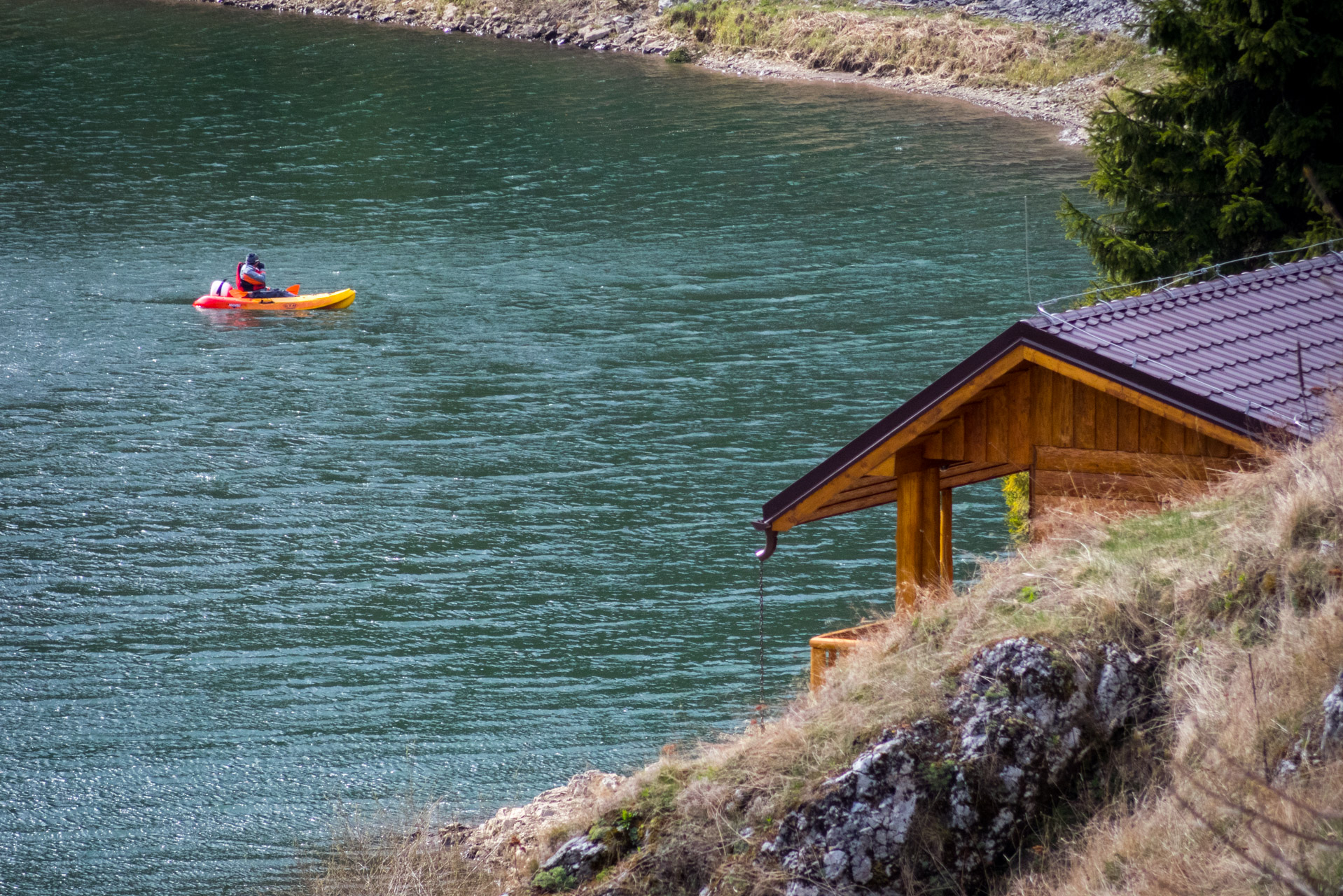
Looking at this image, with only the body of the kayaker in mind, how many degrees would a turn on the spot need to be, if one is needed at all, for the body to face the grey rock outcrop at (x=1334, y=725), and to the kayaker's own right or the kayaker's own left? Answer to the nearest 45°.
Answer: approximately 90° to the kayaker's own right

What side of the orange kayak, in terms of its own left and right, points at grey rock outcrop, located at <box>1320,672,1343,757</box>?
right

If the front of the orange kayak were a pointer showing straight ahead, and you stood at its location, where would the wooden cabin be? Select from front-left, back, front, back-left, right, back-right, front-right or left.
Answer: right

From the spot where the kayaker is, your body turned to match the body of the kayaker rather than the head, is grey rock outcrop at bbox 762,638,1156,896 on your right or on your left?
on your right

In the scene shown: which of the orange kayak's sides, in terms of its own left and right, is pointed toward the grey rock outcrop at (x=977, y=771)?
right

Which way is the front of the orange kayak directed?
to the viewer's right

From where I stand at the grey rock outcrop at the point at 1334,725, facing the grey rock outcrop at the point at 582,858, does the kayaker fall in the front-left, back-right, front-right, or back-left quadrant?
front-right

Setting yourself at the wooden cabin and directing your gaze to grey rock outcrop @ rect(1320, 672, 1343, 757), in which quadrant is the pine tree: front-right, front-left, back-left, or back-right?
back-left

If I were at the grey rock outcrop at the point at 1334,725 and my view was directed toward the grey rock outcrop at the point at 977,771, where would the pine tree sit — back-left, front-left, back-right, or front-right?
front-right

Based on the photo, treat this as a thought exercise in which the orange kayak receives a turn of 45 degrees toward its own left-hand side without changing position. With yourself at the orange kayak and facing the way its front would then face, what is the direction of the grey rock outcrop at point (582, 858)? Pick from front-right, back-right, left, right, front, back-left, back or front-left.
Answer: back-right

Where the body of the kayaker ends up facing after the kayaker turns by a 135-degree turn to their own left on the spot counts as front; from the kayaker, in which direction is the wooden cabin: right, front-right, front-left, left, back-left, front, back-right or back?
back-left

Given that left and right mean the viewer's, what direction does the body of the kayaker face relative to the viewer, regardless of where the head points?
facing to the right of the viewer
